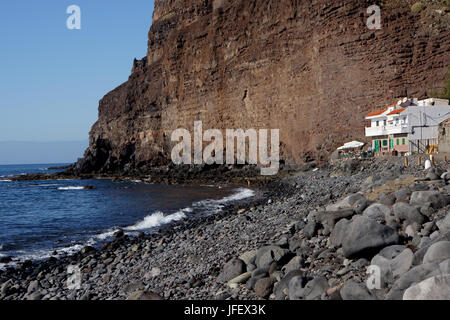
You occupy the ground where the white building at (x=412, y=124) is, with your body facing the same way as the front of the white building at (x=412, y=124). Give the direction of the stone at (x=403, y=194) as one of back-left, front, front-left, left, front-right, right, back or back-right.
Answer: front-left

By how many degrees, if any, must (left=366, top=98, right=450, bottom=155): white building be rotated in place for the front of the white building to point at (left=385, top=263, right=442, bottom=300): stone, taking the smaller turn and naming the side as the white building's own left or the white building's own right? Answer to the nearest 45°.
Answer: approximately 45° to the white building's own left

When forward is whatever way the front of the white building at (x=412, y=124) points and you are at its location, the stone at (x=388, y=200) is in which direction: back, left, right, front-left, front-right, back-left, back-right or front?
front-left

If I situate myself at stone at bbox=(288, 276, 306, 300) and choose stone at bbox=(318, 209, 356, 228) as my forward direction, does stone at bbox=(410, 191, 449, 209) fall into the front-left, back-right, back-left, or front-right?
front-right

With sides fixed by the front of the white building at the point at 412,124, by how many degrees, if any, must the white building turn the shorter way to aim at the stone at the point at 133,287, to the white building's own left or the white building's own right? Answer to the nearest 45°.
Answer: approximately 45° to the white building's own left

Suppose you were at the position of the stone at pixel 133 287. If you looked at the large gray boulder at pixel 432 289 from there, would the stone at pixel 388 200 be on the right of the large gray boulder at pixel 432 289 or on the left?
left

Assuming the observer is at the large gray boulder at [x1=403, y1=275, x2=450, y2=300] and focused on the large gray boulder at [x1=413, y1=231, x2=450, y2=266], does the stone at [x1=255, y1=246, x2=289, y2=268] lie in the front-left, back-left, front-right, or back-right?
front-left

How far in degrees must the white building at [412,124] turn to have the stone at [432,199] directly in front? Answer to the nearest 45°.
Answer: approximately 45° to its left

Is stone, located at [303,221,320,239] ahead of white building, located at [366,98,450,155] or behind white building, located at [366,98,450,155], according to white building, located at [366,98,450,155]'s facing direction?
ahead

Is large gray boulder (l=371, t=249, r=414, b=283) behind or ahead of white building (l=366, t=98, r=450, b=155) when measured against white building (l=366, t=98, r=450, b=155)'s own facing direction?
ahead

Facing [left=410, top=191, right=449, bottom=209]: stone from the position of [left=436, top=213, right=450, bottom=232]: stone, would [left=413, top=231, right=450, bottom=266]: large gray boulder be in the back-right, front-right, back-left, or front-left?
back-left

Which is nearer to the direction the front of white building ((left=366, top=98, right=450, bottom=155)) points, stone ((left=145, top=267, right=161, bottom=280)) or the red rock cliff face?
the stone

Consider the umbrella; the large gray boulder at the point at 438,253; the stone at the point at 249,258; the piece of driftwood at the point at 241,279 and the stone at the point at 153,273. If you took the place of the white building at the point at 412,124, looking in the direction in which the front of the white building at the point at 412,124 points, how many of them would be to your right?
1

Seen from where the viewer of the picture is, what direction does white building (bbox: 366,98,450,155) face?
facing the viewer and to the left of the viewer
